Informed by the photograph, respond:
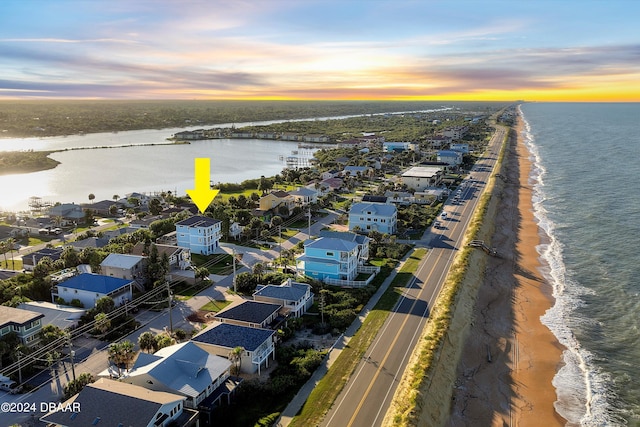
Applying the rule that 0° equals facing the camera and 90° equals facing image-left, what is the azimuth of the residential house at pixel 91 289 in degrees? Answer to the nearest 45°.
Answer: approximately 315°

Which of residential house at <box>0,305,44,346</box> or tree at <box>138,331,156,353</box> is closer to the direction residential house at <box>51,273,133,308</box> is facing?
the tree

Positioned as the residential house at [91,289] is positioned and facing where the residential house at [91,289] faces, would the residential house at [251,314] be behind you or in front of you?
in front

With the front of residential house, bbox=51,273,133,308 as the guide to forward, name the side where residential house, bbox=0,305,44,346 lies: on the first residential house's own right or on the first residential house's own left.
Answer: on the first residential house's own right

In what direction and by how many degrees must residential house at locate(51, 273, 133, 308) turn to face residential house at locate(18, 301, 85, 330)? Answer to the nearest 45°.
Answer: approximately 90° to its right

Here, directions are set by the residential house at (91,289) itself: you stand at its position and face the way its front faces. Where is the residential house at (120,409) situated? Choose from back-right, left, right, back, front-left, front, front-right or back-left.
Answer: front-right

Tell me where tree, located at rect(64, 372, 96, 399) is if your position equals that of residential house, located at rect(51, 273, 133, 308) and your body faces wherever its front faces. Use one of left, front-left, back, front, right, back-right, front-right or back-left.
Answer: front-right

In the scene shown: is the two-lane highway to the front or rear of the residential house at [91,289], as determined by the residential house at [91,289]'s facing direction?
to the front

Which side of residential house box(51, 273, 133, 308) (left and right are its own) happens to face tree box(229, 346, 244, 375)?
front
